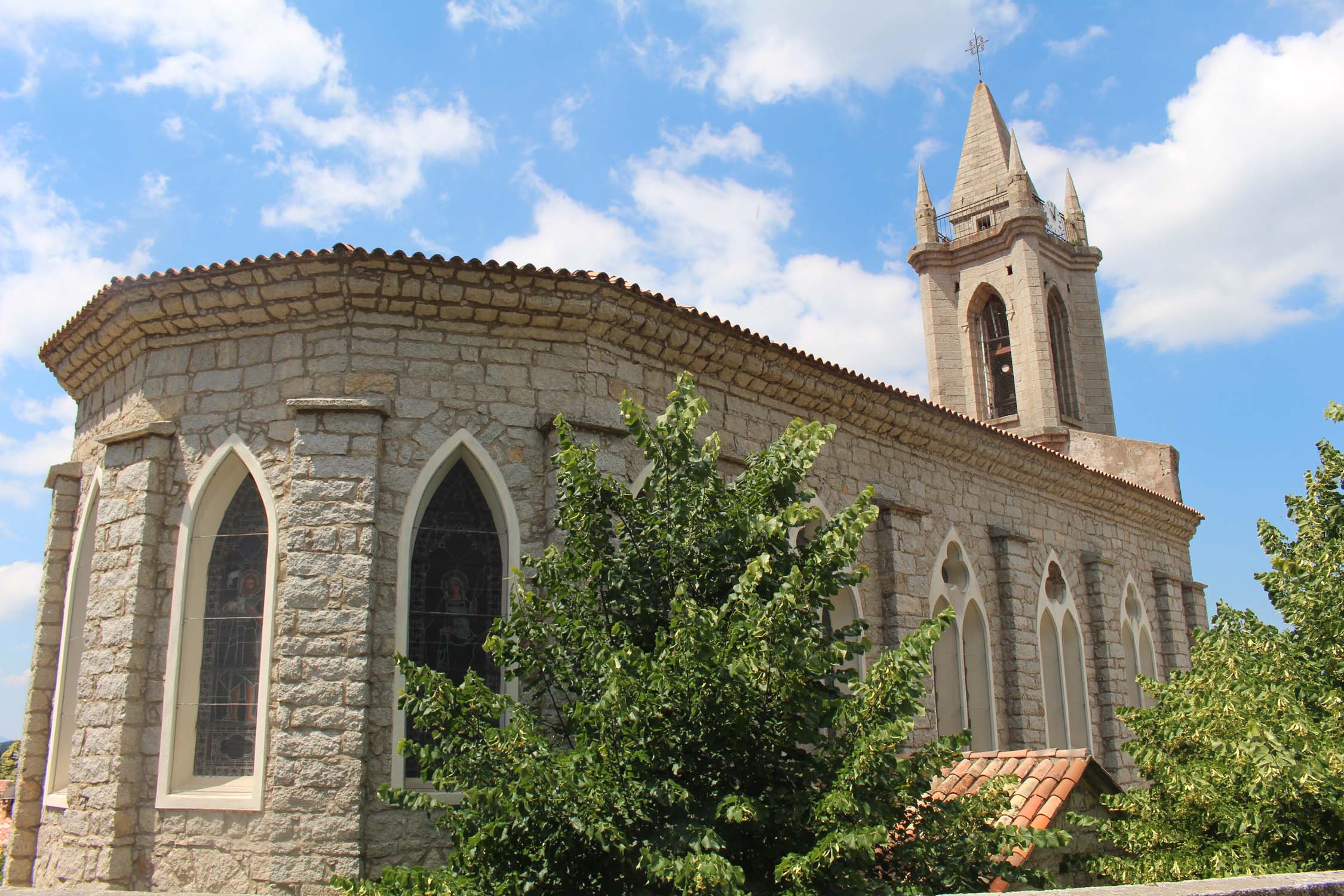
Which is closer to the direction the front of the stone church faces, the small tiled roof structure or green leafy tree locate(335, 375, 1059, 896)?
the small tiled roof structure

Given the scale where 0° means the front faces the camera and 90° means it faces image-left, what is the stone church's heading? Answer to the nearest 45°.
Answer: approximately 225°

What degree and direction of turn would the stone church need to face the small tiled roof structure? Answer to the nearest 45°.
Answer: approximately 45° to its right

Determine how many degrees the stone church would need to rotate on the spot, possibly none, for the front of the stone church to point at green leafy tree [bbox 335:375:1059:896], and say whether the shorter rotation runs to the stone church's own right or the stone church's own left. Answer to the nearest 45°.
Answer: approximately 90° to the stone church's own right

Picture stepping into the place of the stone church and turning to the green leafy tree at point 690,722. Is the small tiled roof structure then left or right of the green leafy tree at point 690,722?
left

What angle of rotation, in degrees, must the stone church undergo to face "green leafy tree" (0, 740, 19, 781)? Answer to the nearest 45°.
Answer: approximately 90° to its left

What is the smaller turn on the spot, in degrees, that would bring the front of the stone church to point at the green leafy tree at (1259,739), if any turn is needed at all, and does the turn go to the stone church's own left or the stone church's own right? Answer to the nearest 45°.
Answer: approximately 45° to the stone church's own right
